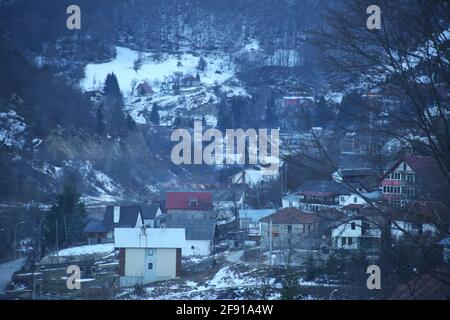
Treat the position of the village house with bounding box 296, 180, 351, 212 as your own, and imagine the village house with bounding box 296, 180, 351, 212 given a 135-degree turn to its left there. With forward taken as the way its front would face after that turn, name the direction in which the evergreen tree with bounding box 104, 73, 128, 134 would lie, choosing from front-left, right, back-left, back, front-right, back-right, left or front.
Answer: left

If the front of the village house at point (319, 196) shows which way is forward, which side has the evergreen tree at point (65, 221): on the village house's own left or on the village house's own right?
on the village house's own right

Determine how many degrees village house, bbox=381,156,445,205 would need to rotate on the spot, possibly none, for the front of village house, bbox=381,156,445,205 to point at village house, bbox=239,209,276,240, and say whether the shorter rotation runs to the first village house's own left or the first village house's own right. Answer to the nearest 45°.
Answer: approximately 90° to the first village house's own right

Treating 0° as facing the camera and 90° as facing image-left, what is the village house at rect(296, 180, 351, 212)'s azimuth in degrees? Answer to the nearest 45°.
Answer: approximately 0°

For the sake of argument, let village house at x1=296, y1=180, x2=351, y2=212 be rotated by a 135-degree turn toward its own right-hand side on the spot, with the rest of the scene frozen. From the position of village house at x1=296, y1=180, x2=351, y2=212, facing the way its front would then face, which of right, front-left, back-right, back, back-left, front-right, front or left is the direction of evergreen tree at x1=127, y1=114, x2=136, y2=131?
front

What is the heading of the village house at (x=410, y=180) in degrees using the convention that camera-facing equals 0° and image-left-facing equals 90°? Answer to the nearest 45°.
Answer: approximately 45°

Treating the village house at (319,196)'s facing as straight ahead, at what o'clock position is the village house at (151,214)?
the village house at (151,214) is roughly at 4 o'clock from the village house at (319,196).

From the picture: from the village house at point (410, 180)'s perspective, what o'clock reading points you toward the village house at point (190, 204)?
the village house at point (190, 204) is roughly at 3 o'clock from the village house at point (410, 180).

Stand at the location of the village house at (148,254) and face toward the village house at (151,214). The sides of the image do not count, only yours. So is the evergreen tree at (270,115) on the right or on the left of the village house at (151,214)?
right

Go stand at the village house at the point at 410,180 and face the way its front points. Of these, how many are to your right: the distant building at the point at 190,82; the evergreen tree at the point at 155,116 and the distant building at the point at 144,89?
3
